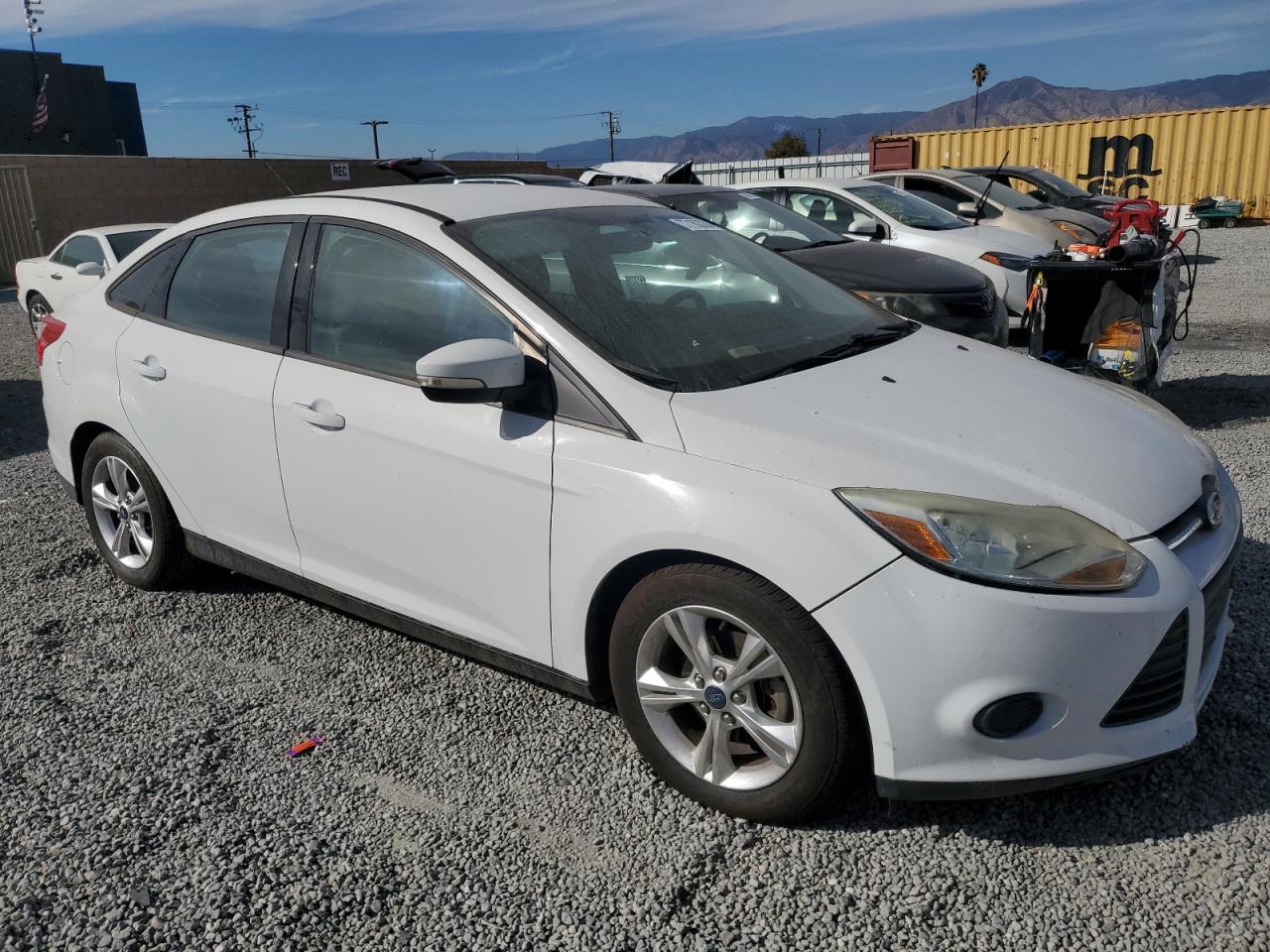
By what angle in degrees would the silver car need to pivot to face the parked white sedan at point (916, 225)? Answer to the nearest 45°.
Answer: approximately 45° to its right

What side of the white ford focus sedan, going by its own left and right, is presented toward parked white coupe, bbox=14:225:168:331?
back

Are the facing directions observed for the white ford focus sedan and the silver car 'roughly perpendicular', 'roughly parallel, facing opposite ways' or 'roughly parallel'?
roughly parallel

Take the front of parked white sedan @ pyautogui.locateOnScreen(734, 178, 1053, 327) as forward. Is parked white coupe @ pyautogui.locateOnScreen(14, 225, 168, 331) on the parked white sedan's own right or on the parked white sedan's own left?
on the parked white sedan's own right

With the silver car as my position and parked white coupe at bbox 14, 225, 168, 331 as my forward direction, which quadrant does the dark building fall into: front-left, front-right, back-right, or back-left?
front-right

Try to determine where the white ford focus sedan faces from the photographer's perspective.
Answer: facing the viewer and to the right of the viewer

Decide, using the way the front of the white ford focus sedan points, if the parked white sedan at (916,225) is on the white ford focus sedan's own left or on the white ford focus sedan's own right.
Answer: on the white ford focus sedan's own left

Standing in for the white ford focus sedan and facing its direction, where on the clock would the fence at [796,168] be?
The fence is roughly at 8 o'clock from the white ford focus sedan.

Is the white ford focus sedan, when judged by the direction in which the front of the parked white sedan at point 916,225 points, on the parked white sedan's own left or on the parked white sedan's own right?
on the parked white sedan's own right

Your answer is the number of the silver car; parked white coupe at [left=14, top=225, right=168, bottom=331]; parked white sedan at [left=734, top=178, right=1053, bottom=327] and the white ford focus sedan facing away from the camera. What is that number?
0

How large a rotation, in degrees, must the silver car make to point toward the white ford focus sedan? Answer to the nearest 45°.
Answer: approximately 45° to its right
